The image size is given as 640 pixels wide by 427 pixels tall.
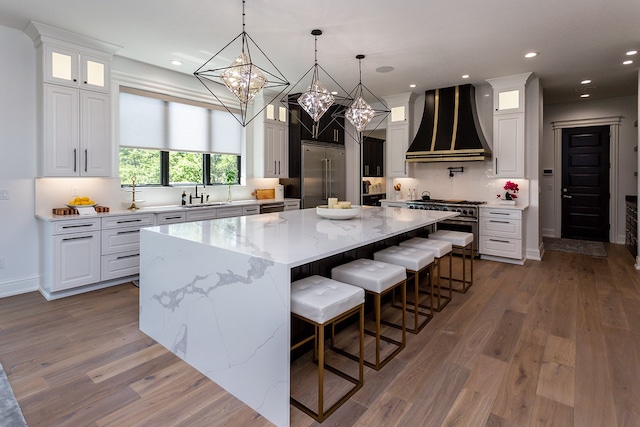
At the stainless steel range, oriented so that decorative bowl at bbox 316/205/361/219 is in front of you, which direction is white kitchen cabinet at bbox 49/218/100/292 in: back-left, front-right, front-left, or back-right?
front-right

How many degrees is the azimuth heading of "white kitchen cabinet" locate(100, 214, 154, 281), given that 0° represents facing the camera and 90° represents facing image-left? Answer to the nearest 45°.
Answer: approximately 315°

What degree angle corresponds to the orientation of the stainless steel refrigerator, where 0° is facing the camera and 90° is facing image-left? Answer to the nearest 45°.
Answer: approximately 315°

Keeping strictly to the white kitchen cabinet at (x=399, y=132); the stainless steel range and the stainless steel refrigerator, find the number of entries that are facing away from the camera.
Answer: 0

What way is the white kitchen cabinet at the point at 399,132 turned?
toward the camera

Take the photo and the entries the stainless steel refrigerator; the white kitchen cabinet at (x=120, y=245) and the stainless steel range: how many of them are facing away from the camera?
0

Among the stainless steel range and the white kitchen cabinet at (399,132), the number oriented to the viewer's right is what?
0

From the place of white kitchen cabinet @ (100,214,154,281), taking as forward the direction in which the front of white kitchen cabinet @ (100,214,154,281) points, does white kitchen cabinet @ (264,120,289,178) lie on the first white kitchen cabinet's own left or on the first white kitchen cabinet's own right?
on the first white kitchen cabinet's own left

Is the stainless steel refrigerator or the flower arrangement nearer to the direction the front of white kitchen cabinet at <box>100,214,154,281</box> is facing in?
the flower arrangement

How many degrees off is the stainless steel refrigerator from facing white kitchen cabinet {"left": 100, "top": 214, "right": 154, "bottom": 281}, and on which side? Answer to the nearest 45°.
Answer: approximately 90° to its right

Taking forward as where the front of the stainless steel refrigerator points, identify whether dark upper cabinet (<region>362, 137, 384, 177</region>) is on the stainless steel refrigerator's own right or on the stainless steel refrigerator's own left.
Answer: on the stainless steel refrigerator's own left

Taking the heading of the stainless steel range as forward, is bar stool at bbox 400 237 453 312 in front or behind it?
in front
